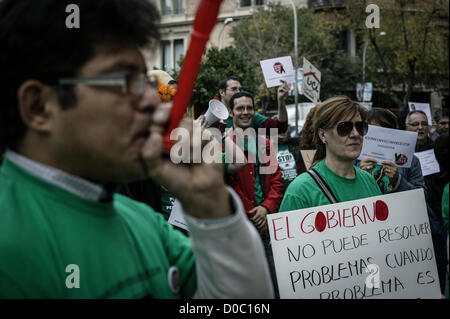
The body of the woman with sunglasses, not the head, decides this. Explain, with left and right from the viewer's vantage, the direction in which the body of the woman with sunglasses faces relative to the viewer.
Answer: facing the viewer and to the right of the viewer

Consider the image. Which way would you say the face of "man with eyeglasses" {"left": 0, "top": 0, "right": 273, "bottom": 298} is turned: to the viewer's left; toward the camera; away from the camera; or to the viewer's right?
to the viewer's right

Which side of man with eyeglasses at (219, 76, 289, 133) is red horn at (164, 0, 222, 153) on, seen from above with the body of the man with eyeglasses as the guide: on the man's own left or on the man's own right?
on the man's own right

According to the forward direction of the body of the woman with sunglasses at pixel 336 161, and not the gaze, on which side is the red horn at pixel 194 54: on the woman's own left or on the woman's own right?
on the woman's own right

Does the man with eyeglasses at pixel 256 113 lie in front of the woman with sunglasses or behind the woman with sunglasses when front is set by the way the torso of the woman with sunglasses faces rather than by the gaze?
behind

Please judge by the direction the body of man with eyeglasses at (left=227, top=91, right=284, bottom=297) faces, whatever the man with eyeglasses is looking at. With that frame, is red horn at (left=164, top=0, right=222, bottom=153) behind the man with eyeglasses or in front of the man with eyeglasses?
in front

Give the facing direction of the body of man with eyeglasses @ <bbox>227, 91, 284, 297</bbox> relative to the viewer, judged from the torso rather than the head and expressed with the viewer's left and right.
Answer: facing the viewer

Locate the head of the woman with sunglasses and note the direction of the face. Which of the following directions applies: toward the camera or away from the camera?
toward the camera
